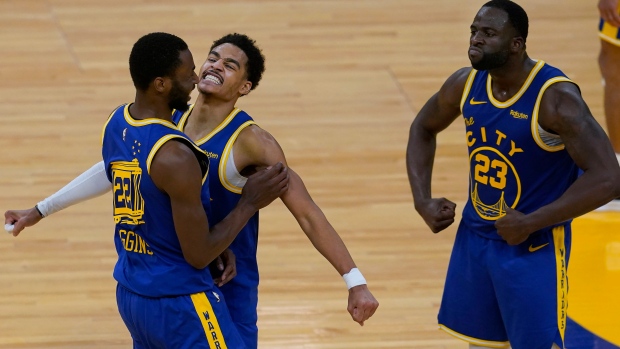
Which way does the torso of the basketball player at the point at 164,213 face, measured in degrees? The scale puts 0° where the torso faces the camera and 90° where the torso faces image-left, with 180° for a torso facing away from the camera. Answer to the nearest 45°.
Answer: approximately 225°

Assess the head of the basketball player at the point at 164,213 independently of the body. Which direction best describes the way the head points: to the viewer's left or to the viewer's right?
to the viewer's right

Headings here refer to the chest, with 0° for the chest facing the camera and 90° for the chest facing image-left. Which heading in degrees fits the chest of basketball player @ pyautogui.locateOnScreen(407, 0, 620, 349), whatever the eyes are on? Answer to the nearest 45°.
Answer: approximately 45°

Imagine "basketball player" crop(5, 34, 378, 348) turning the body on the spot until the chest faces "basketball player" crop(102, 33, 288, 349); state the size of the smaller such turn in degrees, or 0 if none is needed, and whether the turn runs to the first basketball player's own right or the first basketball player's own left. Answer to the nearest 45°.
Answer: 0° — they already face them

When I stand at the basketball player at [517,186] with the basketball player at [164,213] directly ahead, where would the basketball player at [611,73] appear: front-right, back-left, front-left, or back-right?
back-right

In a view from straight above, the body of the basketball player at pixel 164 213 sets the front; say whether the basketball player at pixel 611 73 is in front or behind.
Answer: in front

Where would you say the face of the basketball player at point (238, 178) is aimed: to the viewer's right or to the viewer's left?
to the viewer's left

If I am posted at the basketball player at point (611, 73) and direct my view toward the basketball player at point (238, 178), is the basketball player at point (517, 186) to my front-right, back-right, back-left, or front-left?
front-left

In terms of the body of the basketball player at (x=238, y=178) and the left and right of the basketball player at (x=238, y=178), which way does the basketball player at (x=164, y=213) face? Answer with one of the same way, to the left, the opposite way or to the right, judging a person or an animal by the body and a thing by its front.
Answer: the opposite way

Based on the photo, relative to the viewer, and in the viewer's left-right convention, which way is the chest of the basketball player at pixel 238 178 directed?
facing the viewer and to the left of the viewer
